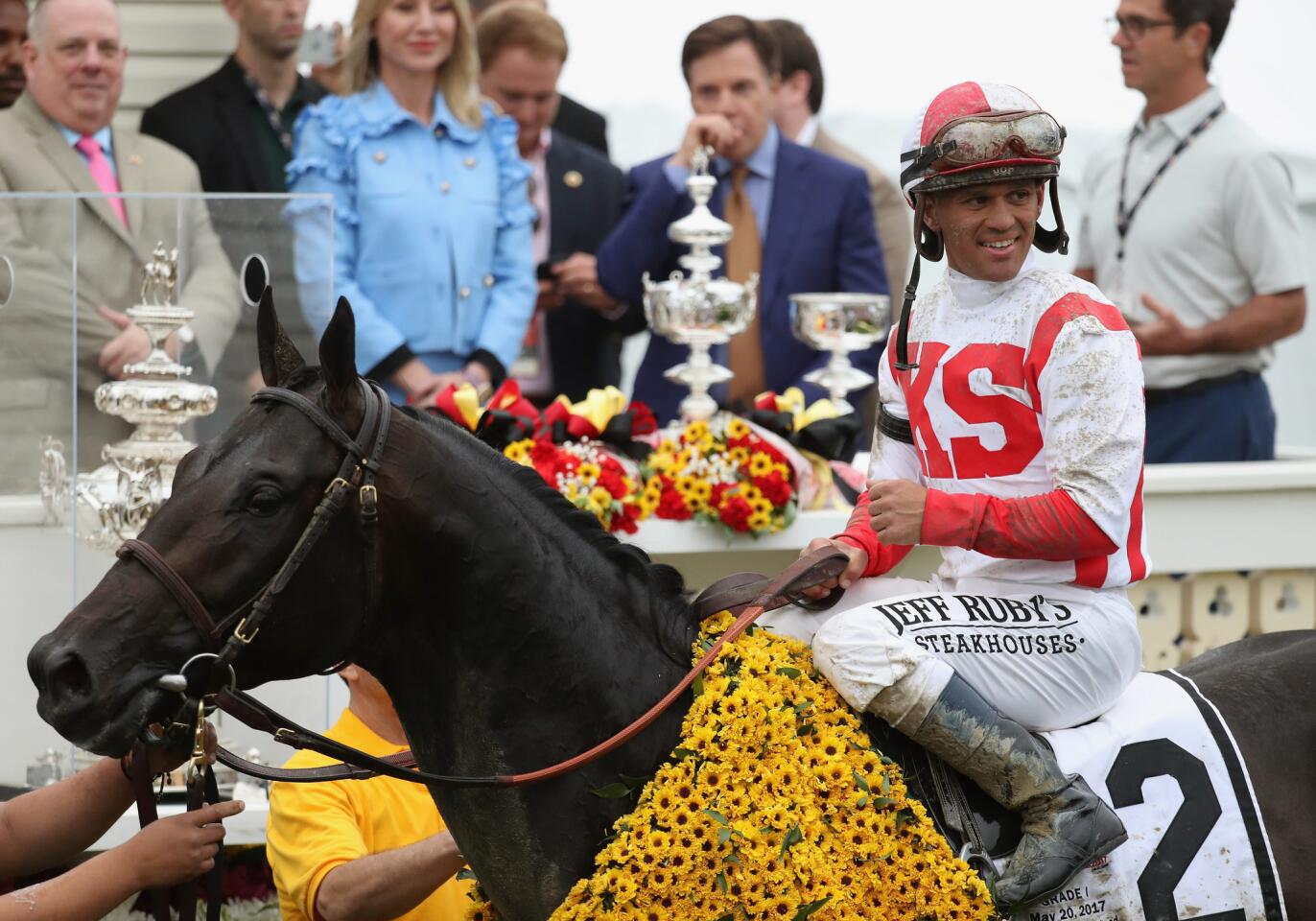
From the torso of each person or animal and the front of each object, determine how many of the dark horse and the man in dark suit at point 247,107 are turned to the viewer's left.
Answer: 1

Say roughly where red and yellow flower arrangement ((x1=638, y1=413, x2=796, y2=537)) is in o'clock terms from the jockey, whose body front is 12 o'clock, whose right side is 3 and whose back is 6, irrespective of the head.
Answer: The red and yellow flower arrangement is roughly at 4 o'clock from the jockey.

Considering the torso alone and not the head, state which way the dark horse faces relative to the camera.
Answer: to the viewer's left

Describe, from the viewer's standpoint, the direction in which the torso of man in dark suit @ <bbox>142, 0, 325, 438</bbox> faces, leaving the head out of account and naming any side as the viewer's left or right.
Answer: facing the viewer and to the right of the viewer

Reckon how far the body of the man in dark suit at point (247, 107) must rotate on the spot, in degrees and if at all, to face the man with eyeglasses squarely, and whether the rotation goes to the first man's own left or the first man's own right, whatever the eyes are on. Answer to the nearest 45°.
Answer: approximately 45° to the first man's own left

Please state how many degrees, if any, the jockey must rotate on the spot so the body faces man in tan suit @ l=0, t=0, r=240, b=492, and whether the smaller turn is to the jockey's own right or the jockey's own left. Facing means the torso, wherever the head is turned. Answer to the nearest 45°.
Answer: approximately 90° to the jockey's own right

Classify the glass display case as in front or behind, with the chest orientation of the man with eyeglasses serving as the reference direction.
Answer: in front

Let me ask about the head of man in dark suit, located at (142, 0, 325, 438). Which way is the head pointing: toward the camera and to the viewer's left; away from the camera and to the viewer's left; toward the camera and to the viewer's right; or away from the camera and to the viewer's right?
toward the camera and to the viewer's right

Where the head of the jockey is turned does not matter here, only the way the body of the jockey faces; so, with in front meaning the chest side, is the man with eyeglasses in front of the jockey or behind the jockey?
behind

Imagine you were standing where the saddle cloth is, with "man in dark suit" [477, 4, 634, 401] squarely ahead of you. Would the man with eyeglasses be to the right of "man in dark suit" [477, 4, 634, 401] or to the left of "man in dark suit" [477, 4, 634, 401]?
right

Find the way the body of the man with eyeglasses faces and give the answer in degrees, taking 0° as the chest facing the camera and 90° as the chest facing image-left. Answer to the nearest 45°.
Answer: approximately 45°
